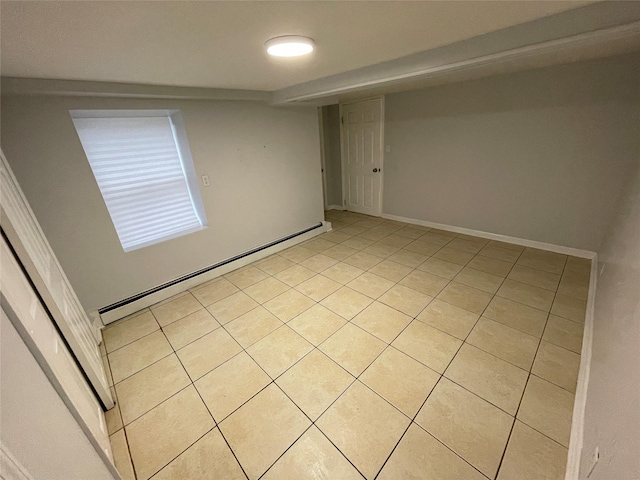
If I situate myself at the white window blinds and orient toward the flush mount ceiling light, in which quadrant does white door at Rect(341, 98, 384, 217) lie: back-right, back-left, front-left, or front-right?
front-left

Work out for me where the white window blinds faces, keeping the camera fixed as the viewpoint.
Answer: facing the viewer and to the right of the viewer

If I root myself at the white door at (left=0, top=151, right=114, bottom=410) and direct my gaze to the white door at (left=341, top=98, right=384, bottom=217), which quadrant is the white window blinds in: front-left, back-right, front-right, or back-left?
front-left

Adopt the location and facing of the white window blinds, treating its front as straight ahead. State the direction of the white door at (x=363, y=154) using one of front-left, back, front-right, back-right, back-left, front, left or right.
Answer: front-left

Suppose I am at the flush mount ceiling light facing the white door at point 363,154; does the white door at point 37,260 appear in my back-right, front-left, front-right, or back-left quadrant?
back-left

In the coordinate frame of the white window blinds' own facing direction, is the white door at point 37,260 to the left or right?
on its right

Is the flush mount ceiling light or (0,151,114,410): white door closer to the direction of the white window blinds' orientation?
the flush mount ceiling light

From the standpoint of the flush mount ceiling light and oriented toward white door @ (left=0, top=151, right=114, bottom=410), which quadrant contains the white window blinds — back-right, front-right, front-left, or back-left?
front-right

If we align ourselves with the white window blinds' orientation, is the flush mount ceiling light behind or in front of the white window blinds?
in front
